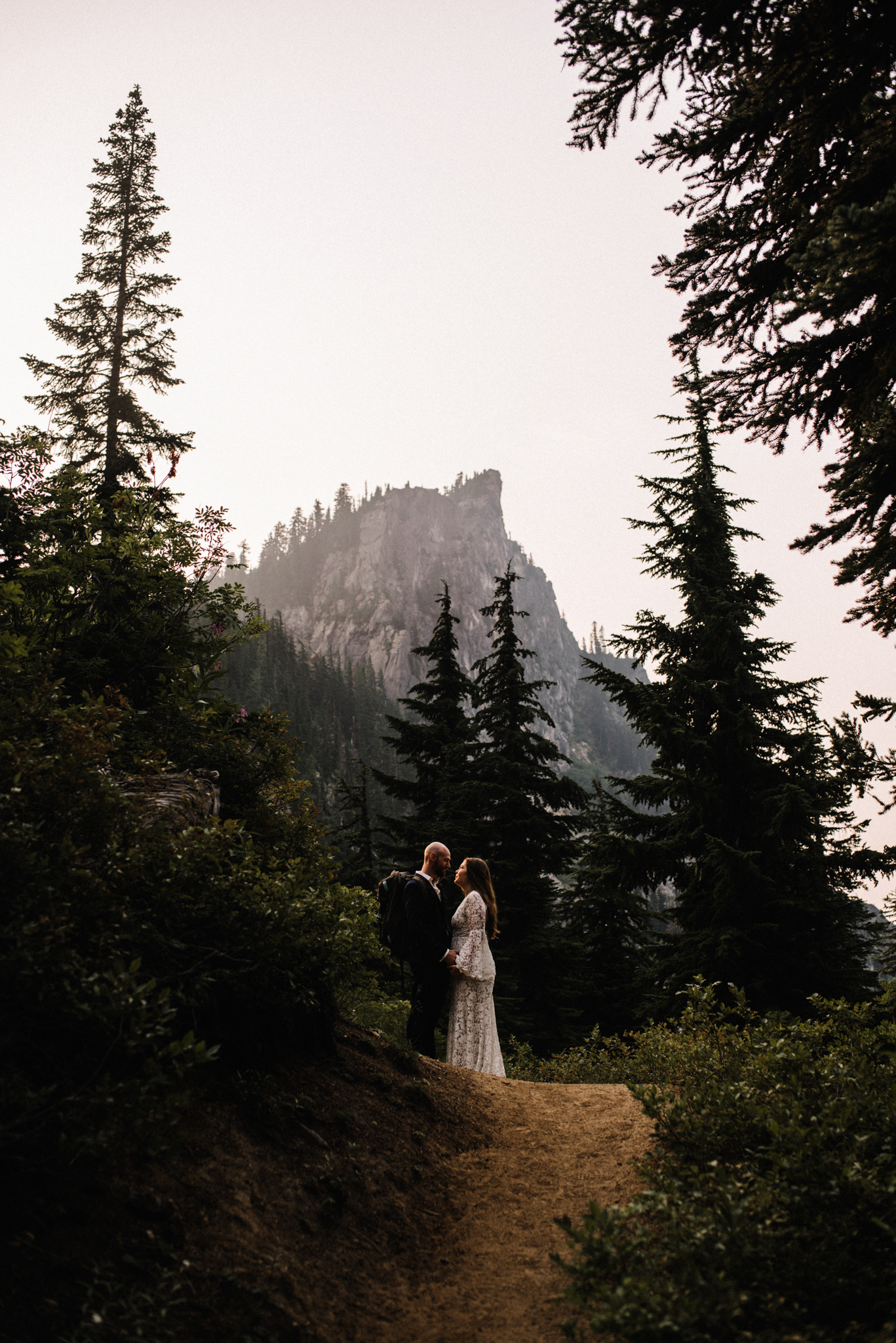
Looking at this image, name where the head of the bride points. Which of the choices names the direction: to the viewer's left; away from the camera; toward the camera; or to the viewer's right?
to the viewer's left

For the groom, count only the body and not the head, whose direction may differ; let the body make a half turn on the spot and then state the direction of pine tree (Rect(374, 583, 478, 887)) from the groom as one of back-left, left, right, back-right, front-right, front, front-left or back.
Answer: right

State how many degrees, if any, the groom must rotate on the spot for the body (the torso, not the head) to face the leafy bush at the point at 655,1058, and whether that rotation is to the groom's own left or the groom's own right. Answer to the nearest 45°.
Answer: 0° — they already face it

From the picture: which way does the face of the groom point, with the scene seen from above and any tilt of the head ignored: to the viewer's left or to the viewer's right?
to the viewer's right

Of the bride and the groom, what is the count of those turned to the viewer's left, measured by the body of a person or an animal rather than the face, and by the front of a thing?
1

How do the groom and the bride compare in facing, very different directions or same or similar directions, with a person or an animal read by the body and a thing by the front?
very different directions

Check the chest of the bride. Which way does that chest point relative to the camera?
to the viewer's left

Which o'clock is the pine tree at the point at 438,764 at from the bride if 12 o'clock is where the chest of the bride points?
The pine tree is roughly at 3 o'clock from the bride.

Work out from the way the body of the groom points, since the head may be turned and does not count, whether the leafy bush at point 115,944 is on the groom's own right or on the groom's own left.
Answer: on the groom's own right

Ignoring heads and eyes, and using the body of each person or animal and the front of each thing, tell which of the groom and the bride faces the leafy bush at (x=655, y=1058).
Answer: the groom

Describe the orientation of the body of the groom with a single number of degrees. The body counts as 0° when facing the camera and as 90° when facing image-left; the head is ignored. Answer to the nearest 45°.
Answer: approximately 270°
